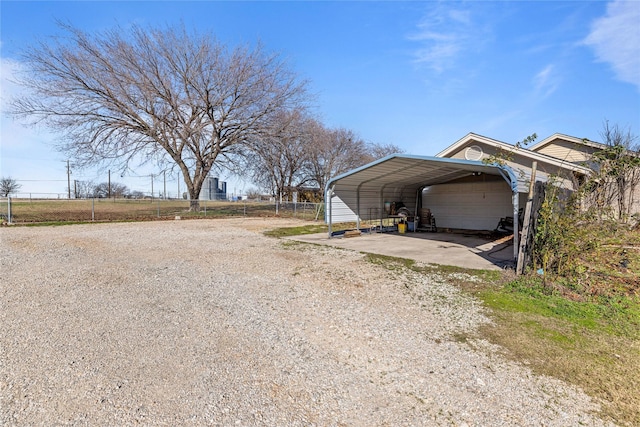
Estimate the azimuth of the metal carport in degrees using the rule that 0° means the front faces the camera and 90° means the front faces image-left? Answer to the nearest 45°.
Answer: approximately 45°

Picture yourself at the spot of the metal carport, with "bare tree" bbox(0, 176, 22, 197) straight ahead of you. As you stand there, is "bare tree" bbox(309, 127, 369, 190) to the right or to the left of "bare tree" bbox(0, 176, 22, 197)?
right

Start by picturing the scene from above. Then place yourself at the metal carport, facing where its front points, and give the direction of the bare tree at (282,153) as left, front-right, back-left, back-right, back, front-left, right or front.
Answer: right

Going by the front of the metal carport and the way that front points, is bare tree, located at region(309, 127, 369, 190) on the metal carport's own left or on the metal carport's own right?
on the metal carport's own right

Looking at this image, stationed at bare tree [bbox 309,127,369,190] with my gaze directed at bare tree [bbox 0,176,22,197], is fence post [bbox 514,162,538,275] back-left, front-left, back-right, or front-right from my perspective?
back-left
